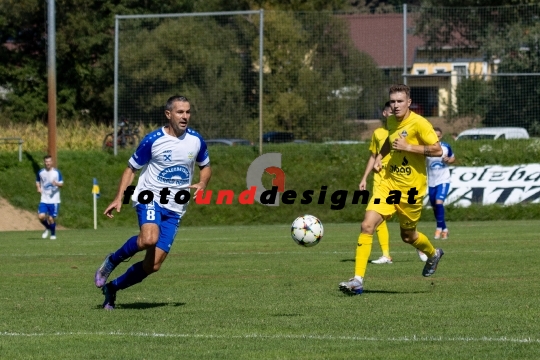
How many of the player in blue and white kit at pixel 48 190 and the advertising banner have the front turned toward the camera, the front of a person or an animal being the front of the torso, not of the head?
2

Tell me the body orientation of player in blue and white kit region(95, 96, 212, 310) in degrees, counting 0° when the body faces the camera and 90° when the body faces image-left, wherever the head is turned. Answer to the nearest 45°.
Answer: approximately 315°

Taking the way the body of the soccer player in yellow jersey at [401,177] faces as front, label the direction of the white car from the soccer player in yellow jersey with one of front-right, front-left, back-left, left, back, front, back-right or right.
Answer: back-right

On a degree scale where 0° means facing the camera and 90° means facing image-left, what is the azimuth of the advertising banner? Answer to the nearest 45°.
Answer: approximately 0°

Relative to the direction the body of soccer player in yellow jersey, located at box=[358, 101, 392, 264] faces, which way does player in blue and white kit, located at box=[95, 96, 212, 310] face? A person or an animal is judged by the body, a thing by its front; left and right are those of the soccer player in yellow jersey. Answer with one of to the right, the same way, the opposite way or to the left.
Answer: to the left

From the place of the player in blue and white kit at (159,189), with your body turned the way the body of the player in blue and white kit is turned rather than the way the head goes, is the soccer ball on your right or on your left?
on your left

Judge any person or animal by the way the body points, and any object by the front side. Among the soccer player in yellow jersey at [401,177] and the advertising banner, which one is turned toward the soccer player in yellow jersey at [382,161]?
the advertising banner

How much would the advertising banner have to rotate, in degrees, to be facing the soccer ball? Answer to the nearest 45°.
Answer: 0° — it already faces it

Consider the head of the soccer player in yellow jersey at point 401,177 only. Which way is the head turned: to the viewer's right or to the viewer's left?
to the viewer's left
